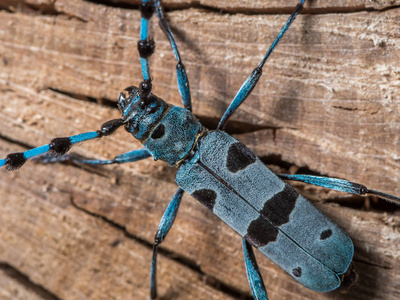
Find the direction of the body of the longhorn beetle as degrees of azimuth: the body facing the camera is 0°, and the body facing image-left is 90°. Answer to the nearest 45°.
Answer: approximately 135°
